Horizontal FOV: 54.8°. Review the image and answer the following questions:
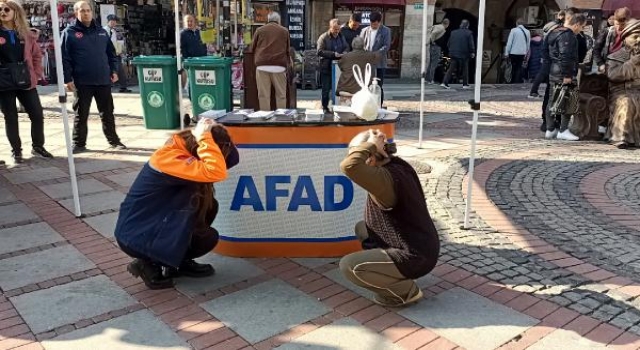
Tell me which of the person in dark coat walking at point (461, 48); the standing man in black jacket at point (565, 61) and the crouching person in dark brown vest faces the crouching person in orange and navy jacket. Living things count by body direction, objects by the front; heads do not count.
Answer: the crouching person in dark brown vest

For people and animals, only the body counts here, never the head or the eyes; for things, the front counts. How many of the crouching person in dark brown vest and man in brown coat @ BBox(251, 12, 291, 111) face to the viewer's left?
1

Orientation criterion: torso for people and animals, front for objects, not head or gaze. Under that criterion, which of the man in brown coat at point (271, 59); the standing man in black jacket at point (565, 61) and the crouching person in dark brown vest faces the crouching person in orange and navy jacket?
the crouching person in dark brown vest

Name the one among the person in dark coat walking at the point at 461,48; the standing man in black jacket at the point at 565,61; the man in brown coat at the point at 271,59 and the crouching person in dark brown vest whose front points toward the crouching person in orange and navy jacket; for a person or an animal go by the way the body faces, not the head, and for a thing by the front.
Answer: the crouching person in dark brown vest

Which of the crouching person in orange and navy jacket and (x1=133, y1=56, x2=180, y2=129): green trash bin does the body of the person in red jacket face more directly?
the crouching person in orange and navy jacket

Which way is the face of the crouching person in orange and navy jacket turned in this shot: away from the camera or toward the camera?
away from the camera

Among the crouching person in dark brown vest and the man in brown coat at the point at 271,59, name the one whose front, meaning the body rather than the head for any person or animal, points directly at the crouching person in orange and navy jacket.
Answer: the crouching person in dark brown vest

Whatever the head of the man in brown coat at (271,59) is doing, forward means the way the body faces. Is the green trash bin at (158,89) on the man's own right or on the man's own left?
on the man's own left

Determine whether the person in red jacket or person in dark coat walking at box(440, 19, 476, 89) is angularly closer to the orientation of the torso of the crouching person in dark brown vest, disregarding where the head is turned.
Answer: the person in red jacket

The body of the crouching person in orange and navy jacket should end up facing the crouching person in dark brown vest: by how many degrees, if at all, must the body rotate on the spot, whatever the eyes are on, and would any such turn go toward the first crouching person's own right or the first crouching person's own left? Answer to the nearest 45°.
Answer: approximately 45° to the first crouching person's own right

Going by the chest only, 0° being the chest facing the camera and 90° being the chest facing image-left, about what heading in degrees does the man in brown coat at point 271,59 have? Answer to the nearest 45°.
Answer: approximately 180°

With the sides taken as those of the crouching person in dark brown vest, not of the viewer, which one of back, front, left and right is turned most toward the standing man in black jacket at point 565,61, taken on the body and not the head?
right

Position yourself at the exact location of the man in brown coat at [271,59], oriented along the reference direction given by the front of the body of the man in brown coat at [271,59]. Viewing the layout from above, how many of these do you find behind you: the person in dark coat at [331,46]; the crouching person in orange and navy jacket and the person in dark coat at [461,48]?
1

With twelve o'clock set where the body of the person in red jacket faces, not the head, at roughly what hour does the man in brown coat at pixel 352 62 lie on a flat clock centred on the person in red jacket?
The man in brown coat is roughly at 9 o'clock from the person in red jacket.

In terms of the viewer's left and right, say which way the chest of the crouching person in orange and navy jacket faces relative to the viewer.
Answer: facing to the right of the viewer
